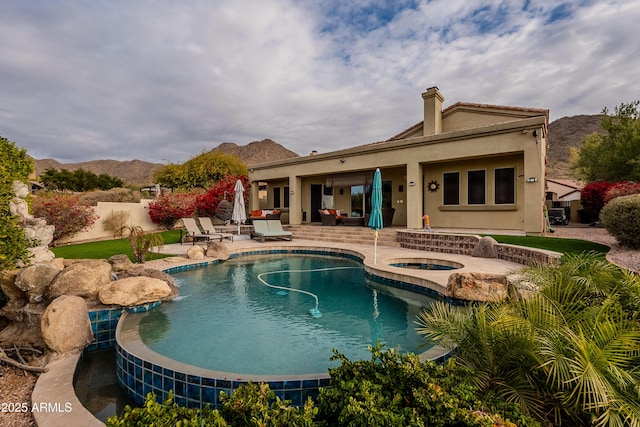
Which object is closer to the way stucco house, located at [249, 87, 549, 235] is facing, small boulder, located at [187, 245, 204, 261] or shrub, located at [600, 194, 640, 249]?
the small boulder

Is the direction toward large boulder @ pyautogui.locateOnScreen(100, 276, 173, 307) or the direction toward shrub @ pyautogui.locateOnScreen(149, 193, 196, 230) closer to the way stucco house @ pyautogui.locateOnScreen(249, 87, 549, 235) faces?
the large boulder

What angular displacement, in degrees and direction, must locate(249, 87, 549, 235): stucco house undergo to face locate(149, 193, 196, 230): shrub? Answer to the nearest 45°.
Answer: approximately 45° to its right

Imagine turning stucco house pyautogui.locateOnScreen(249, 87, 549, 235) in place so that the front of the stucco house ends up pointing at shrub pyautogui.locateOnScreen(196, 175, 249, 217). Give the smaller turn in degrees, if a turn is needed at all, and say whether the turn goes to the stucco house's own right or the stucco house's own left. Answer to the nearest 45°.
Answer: approximately 45° to the stucco house's own right

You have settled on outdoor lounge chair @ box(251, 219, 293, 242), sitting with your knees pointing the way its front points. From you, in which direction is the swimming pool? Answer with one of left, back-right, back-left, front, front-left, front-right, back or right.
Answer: front-right

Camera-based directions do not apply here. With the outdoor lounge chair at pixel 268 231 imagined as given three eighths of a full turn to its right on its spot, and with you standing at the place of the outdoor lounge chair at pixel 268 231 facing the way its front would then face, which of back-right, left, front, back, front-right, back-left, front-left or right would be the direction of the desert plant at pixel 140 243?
front-left

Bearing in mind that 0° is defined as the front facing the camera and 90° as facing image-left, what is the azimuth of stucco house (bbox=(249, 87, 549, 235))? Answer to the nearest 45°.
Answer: approximately 45°

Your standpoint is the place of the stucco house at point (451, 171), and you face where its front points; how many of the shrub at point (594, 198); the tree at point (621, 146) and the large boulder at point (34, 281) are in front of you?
1

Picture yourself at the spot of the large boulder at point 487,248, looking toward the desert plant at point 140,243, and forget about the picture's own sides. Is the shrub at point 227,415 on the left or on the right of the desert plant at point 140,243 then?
left

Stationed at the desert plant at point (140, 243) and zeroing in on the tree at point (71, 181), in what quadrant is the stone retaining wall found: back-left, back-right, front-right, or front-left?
back-right

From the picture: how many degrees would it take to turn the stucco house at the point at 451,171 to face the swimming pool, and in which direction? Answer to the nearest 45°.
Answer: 0° — it already faces it

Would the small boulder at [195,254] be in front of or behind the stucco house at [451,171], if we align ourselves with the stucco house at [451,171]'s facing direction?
in front

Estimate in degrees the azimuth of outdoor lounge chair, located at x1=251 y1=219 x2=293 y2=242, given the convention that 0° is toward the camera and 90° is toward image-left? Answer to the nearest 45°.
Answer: approximately 315°

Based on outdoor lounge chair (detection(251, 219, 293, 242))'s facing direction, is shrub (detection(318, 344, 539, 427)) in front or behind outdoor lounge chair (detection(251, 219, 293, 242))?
in front

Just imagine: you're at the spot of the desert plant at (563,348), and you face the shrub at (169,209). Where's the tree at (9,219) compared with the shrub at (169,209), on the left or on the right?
left

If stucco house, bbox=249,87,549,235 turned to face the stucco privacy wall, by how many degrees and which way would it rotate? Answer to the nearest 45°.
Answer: approximately 45° to its right
